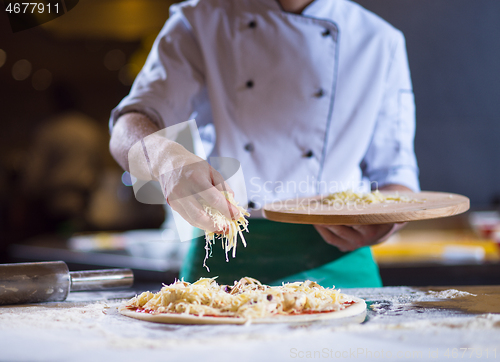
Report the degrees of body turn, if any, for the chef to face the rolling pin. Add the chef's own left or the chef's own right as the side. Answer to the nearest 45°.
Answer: approximately 45° to the chef's own right

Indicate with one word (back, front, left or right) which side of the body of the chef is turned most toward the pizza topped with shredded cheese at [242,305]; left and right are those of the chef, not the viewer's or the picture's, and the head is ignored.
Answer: front

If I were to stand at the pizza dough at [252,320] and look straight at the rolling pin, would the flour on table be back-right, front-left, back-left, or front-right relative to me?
back-right

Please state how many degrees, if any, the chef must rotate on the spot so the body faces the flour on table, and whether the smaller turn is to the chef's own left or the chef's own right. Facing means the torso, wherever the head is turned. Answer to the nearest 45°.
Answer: approximately 45° to the chef's own left

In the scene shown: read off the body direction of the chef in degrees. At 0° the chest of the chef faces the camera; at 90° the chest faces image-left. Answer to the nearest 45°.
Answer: approximately 0°
